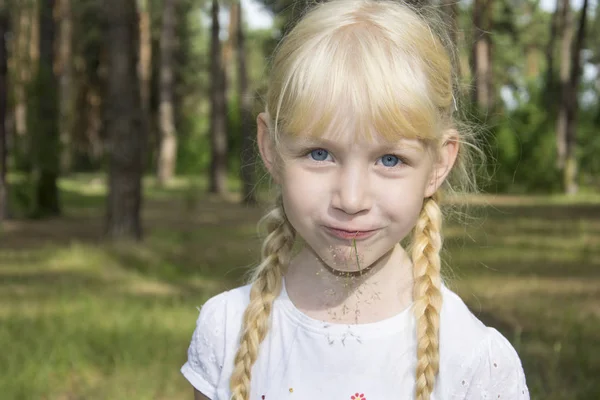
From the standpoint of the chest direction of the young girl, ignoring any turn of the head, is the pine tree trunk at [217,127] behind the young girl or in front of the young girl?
behind

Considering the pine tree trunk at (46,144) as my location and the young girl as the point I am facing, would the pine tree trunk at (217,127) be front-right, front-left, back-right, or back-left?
back-left

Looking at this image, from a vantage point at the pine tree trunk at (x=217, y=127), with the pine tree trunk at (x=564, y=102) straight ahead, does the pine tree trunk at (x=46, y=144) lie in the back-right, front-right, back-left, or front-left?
back-right

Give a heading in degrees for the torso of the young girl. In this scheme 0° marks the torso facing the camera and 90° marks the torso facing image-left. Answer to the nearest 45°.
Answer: approximately 0°

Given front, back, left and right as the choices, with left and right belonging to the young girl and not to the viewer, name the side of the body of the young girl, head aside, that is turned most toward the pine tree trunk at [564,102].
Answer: back

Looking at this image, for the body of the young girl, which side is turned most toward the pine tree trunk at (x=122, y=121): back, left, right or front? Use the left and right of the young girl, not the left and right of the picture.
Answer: back

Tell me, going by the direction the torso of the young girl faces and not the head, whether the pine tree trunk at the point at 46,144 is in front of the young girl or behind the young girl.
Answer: behind

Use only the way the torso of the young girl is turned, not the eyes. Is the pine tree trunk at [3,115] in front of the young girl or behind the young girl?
behind

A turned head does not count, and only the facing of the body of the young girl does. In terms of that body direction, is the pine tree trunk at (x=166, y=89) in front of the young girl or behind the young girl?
behind
